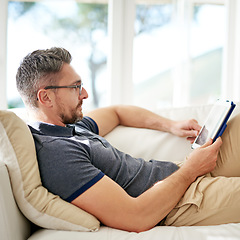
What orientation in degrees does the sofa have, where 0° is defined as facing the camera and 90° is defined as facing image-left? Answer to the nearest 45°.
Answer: approximately 0°
